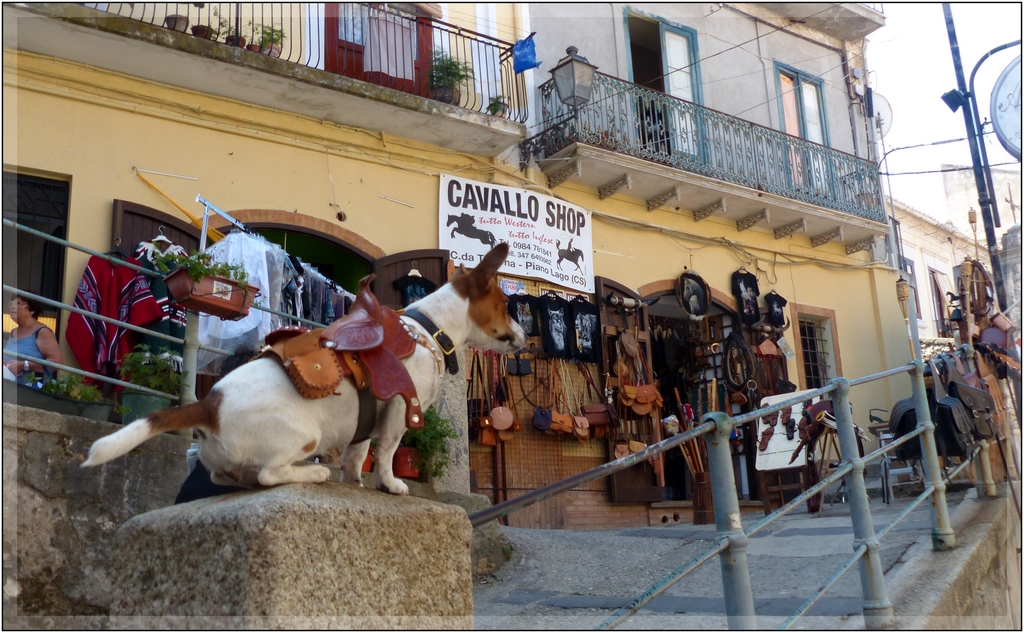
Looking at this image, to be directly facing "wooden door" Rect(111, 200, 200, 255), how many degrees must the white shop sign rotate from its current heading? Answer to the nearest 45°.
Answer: approximately 90° to its right

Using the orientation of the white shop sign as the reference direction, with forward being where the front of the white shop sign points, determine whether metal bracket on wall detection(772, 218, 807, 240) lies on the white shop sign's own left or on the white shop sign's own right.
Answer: on the white shop sign's own left

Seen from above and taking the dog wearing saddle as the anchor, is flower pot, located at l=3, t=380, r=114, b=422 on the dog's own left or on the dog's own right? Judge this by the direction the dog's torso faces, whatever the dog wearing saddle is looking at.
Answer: on the dog's own left

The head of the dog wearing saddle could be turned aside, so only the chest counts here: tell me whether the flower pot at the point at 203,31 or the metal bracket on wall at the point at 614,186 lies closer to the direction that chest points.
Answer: the metal bracket on wall

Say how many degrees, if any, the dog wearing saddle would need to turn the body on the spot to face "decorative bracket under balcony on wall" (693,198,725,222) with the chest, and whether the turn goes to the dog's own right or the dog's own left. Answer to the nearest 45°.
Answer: approximately 45° to the dog's own left

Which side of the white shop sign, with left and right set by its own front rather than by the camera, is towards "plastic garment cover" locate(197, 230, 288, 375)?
right

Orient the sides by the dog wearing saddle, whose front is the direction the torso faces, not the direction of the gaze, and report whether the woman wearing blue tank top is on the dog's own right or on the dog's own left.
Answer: on the dog's own left

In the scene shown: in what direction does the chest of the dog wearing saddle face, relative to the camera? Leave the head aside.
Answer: to the viewer's right

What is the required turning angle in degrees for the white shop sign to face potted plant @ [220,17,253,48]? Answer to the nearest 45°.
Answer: approximately 90° to its right

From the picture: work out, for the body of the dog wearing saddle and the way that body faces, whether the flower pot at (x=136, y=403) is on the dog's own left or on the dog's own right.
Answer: on the dog's own left

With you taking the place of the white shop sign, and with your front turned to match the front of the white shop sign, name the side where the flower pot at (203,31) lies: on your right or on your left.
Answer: on your right
